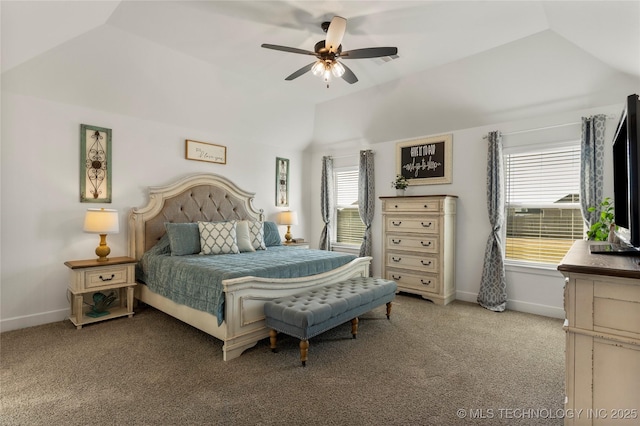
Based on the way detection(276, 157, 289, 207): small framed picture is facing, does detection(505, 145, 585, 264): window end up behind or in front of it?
in front

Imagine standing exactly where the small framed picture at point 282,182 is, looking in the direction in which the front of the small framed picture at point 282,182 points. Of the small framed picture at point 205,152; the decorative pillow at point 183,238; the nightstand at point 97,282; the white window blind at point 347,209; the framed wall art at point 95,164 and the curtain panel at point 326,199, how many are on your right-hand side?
4

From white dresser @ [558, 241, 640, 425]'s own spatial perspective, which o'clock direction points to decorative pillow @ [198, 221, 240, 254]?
The decorative pillow is roughly at 12 o'clock from the white dresser.

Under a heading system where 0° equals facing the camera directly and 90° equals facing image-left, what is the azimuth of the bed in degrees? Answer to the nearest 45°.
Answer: approximately 315°

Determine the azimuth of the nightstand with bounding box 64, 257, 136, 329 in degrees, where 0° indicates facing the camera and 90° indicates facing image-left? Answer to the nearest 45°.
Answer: approximately 0°

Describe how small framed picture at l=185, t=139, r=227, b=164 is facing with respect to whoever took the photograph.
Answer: facing the viewer and to the right of the viewer

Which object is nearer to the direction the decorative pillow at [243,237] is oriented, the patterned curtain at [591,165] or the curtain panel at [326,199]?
the patterned curtain

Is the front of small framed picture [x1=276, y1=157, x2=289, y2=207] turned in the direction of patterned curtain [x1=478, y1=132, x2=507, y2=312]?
yes

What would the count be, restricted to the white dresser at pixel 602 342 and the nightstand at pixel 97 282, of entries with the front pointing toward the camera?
1

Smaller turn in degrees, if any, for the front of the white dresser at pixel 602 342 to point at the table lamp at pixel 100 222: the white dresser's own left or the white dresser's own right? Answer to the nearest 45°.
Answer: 0° — it already faces it

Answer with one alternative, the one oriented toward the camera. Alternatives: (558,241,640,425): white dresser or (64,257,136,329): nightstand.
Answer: the nightstand

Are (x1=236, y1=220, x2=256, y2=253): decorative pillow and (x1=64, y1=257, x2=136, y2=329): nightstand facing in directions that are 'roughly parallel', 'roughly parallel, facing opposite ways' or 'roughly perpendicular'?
roughly parallel

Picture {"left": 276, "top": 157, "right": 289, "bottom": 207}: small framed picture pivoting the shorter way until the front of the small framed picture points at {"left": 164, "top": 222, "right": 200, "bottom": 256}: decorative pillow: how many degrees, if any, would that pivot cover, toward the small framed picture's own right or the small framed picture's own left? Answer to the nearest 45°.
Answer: approximately 90° to the small framed picture's own right

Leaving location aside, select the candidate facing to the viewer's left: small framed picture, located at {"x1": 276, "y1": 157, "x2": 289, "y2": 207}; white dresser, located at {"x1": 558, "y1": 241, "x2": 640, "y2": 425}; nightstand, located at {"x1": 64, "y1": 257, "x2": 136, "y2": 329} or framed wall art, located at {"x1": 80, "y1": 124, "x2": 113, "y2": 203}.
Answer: the white dresser

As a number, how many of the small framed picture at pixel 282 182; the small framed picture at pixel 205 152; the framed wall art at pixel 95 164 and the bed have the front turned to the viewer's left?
0

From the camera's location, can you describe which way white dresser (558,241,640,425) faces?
facing to the left of the viewer
